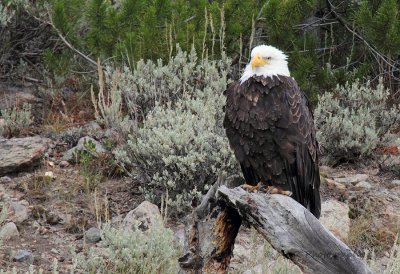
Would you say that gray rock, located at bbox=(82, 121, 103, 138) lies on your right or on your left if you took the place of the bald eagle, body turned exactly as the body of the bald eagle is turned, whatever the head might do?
on your right

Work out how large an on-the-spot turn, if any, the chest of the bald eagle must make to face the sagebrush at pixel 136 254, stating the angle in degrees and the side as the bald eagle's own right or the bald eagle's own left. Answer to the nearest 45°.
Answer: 0° — it already faces it

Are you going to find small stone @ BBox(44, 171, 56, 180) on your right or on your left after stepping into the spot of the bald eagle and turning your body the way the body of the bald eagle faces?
on your right

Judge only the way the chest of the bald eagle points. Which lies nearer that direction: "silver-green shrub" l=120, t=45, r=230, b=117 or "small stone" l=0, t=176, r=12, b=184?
the small stone

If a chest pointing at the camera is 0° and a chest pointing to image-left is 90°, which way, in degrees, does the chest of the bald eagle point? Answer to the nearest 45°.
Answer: approximately 45°

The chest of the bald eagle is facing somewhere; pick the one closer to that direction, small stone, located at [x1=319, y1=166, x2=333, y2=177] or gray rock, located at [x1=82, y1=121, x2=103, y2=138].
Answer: the gray rock

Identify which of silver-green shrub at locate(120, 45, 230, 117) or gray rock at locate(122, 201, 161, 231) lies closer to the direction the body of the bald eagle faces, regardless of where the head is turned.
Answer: the gray rock
